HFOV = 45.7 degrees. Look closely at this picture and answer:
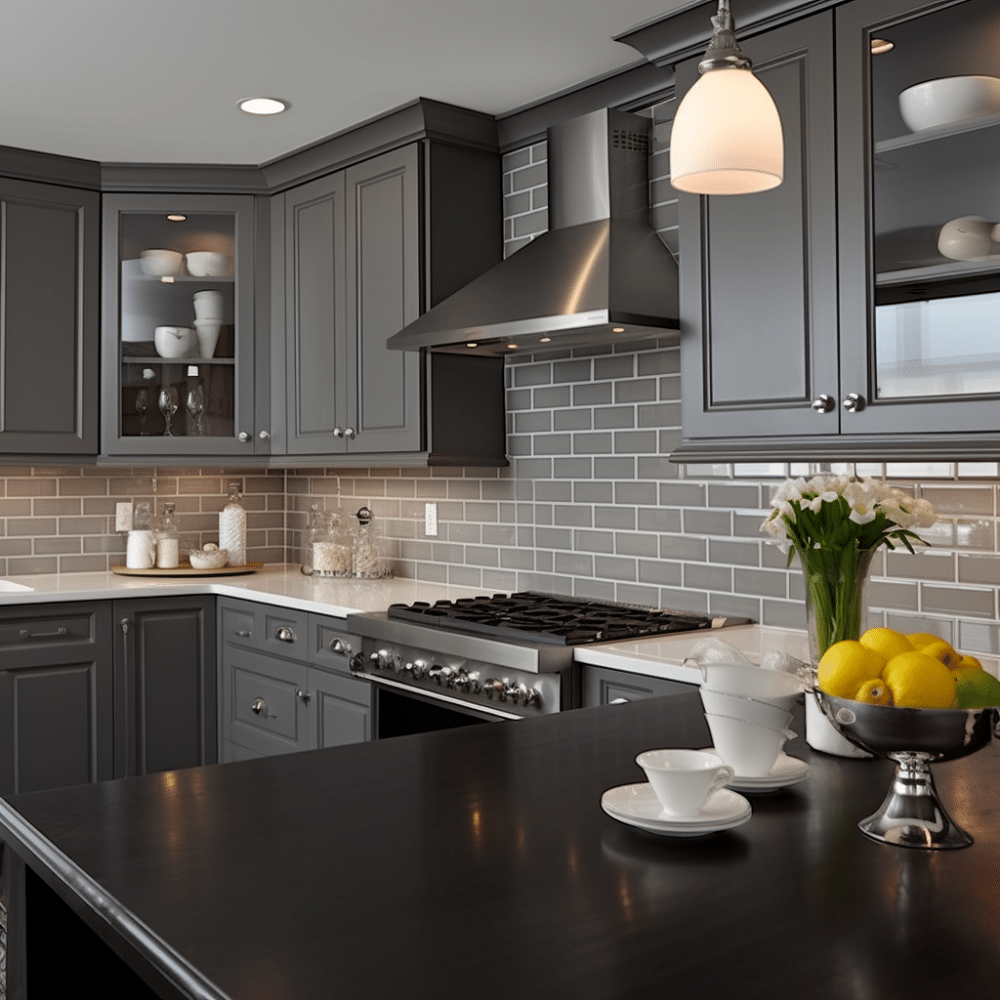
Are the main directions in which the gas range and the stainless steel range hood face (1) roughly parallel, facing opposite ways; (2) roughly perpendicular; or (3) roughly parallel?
roughly parallel

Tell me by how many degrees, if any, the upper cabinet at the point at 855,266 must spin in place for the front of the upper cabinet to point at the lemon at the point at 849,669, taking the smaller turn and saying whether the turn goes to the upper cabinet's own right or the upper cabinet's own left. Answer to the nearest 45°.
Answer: approximately 45° to the upper cabinet's own left

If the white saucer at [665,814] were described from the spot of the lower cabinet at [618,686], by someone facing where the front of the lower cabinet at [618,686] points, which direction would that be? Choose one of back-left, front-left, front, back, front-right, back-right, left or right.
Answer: front-left

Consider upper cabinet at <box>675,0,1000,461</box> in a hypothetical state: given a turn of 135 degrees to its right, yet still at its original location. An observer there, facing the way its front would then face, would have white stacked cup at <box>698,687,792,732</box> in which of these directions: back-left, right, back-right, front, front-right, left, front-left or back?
back

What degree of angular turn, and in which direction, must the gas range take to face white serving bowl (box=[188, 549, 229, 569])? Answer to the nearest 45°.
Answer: approximately 90° to its right

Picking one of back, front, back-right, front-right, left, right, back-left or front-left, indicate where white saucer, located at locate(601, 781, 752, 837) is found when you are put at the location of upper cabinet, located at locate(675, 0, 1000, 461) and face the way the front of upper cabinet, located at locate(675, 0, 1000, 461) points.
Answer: front-left

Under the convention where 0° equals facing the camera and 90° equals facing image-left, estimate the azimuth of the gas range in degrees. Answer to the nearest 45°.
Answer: approximately 45°

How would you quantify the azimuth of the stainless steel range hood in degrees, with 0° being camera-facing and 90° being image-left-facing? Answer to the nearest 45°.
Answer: approximately 45°

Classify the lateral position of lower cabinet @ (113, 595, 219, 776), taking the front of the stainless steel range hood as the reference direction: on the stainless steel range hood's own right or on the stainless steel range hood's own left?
on the stainless steel range hood's own right

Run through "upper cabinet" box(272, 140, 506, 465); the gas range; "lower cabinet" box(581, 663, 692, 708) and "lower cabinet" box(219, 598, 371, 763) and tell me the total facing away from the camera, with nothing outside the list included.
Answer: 0

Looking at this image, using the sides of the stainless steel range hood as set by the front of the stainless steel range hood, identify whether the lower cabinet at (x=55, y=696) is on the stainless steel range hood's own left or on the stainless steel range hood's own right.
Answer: on the stainless steel range hood's own right

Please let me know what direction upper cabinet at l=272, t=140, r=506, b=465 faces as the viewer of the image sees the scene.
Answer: facing the viewer and to the left of the viewer
